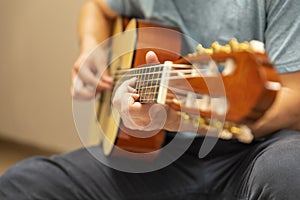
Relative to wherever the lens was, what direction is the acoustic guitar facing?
facing the viewer and to the left of the viewer

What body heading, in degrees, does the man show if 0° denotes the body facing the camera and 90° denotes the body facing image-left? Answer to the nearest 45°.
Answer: approximately 45°
